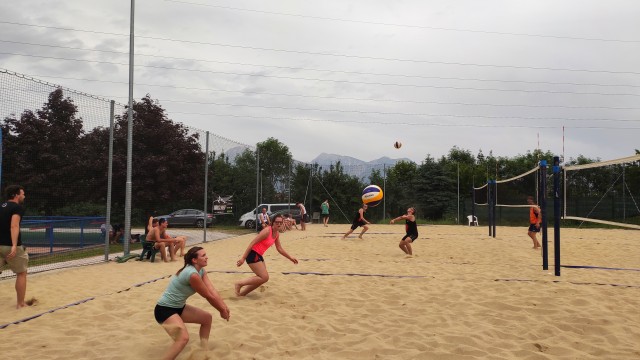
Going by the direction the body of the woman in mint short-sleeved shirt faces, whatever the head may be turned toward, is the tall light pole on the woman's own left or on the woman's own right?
on the woman's own left

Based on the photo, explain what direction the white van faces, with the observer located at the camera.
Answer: facing to the left of the viewer

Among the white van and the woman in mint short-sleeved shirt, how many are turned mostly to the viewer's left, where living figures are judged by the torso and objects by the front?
1

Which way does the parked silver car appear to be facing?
to the viewer's left

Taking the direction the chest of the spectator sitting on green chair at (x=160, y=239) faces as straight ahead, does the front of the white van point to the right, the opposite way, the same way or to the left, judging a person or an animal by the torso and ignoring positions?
the opposite way

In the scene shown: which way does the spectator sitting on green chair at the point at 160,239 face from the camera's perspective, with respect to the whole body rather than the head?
to the viewer's right

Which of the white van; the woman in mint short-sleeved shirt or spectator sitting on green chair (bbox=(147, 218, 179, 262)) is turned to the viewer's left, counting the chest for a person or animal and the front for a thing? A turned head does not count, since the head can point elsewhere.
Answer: the white van

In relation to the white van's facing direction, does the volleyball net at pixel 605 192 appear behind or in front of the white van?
behind

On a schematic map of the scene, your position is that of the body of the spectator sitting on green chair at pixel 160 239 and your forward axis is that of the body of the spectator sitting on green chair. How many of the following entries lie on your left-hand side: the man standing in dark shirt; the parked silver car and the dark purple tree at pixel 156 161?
2

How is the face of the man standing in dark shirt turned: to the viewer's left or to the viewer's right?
to the viewer's right

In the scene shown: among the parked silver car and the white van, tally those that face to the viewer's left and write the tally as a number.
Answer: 2

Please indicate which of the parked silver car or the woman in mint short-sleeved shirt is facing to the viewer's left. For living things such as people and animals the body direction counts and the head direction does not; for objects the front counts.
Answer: the parked silver car
